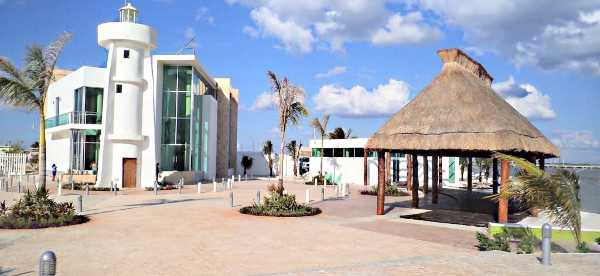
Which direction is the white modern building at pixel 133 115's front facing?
toward the camera

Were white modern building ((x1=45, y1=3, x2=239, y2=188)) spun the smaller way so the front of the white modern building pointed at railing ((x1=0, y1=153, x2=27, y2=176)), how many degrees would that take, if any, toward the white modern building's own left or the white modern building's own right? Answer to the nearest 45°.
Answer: approximately 135° to the white modern building's own right

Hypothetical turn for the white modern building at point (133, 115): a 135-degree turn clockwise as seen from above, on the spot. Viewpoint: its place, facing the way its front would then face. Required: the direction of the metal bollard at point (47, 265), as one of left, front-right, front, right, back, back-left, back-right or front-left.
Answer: back-left

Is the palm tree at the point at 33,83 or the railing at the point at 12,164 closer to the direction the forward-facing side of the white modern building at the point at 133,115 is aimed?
the palm tree

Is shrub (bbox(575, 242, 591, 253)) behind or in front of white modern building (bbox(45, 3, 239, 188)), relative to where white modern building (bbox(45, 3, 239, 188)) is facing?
in front

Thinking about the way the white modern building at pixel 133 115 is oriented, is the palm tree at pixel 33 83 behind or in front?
in front

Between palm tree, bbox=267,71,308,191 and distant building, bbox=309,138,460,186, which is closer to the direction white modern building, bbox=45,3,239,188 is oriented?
the palm tree
